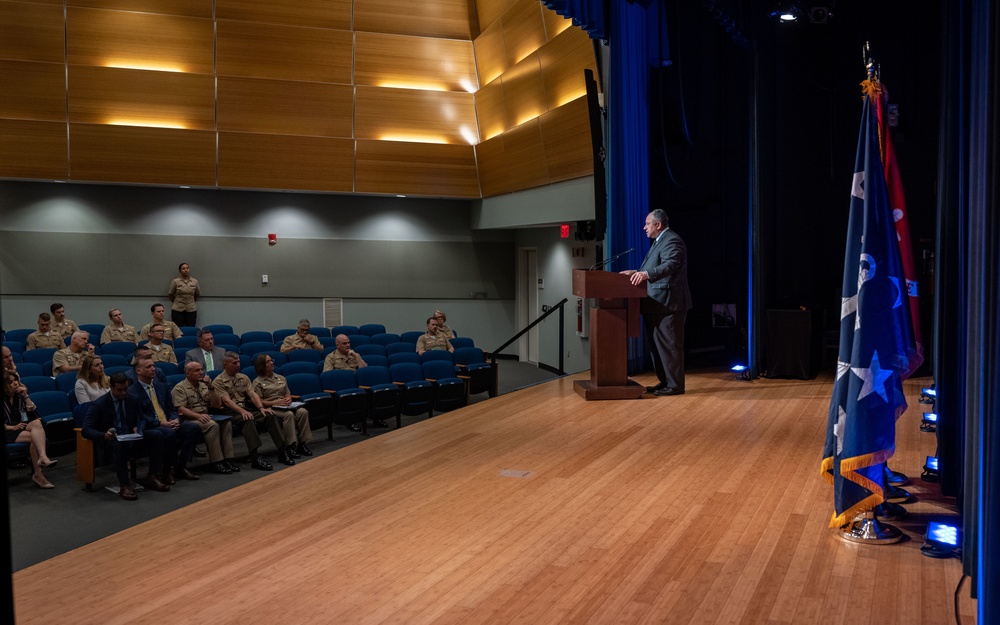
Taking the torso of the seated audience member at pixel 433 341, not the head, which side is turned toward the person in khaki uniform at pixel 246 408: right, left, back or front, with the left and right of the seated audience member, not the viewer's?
right

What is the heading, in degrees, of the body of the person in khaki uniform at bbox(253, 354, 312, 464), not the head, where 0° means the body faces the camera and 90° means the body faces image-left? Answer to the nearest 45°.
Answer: approximately 315°

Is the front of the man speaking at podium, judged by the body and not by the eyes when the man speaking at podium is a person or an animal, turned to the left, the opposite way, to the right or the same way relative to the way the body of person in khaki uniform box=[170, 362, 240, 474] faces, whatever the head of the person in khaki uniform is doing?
the opposite way

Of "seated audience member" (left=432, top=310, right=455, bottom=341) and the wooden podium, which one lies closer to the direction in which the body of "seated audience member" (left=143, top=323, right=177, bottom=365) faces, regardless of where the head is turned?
the wooden podium

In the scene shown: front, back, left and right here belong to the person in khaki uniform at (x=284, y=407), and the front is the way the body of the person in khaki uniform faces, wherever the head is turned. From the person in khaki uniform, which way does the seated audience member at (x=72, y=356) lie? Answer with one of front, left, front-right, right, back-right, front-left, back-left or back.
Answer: back

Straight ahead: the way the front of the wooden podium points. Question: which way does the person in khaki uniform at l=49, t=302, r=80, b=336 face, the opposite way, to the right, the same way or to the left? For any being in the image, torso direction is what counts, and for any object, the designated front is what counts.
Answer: the opposite way

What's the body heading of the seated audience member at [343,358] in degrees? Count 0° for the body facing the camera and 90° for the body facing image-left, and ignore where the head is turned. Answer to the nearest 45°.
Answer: approximately 315°

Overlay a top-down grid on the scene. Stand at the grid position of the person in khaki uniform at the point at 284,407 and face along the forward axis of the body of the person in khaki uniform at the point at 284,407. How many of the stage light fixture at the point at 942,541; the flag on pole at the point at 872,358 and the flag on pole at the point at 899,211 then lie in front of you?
3

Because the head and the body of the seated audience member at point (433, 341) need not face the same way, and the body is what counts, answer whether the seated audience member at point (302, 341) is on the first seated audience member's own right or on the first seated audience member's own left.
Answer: on the first seated audience member's own right

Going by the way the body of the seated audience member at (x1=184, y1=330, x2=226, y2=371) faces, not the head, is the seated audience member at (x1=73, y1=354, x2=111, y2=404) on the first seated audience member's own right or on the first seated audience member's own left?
on the first seated audience member's own right

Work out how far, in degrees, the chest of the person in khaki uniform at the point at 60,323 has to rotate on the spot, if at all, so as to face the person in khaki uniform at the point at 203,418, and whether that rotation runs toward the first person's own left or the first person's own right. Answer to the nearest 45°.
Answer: approximately 45° to the first person's own right
